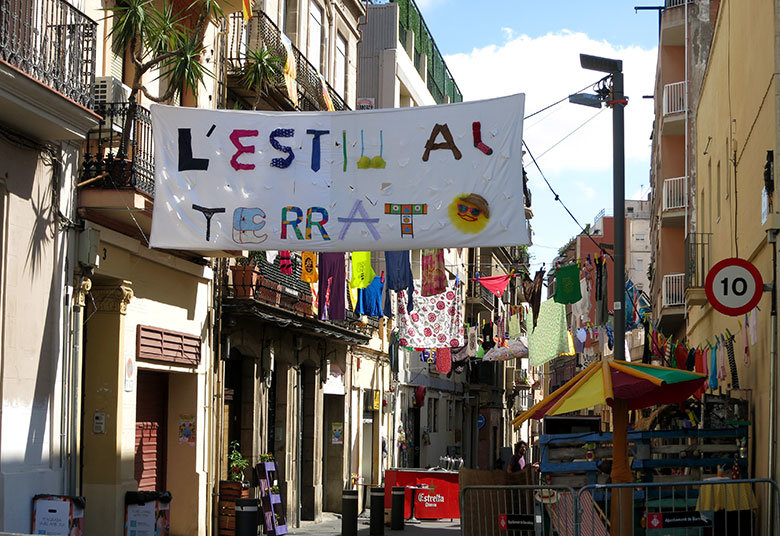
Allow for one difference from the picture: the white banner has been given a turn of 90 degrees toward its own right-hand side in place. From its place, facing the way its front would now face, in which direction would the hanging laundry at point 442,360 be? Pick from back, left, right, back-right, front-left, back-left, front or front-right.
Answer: right

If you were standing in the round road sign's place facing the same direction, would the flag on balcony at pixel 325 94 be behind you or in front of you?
behind

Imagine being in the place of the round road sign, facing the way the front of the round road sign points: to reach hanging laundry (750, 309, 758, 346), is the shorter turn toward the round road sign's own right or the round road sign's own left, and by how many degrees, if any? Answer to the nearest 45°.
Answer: approximately 180°

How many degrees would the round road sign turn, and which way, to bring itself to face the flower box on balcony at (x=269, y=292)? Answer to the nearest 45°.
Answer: approximately 135° to its right

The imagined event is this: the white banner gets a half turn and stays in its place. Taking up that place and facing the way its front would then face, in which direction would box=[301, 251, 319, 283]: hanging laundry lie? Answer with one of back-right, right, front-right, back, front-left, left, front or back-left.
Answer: front

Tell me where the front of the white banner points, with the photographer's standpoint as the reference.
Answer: facing the viewer

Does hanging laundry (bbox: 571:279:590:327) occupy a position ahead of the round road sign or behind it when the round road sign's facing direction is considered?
behind

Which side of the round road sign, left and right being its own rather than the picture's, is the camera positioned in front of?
front

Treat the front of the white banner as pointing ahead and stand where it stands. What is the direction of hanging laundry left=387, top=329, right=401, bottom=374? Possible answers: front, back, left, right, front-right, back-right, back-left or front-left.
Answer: back

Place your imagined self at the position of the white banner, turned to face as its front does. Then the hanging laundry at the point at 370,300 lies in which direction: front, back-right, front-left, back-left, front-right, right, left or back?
back

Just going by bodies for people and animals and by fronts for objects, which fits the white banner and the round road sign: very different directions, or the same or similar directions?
same or similar directions
